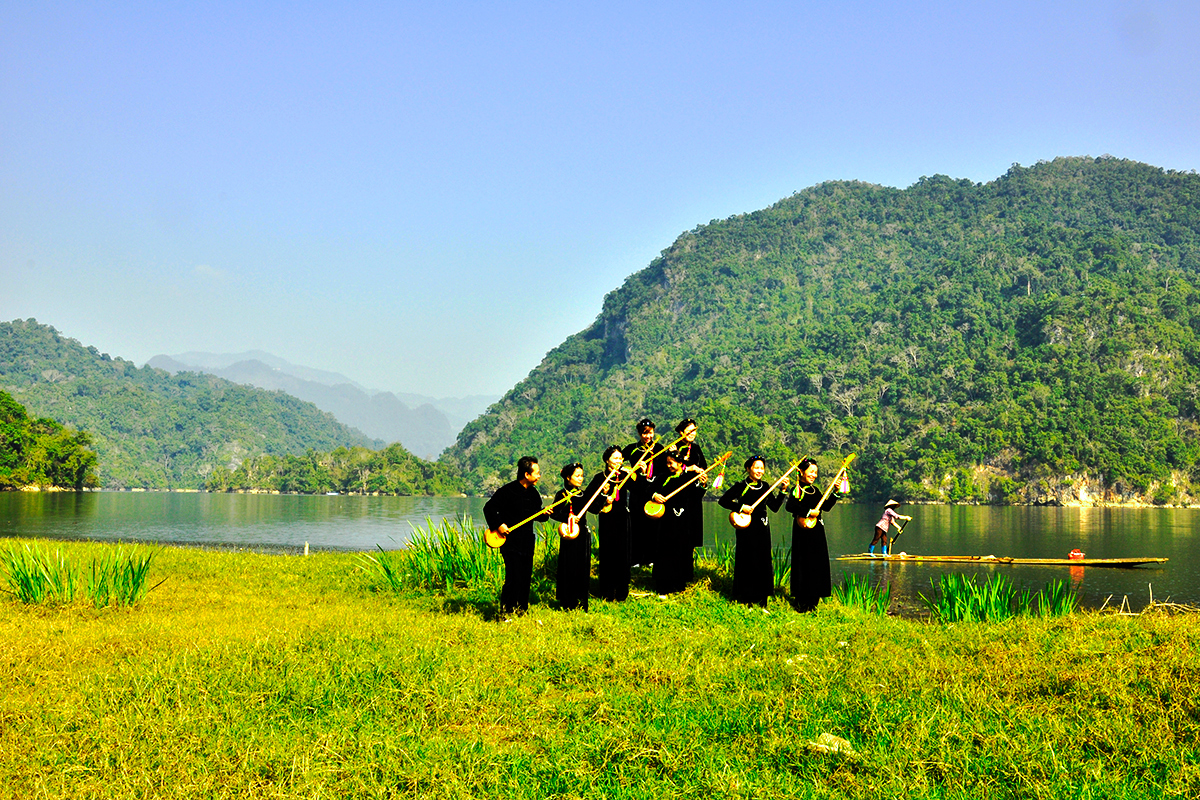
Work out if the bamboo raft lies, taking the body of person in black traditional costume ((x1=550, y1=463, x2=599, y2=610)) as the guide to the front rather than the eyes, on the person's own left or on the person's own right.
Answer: on the person's own left

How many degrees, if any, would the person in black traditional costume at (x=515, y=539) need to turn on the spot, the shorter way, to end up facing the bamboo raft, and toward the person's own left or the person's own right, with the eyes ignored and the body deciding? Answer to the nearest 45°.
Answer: approximately 90° to the person's own left

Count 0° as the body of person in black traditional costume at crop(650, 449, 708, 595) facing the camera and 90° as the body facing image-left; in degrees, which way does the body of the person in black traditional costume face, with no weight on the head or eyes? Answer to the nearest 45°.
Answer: approximately 0°

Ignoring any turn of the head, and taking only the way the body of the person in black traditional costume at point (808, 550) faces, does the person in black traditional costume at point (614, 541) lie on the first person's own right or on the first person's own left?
on the first person's own right

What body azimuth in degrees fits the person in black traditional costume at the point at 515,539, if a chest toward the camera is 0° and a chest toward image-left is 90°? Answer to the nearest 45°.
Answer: approximately 315°

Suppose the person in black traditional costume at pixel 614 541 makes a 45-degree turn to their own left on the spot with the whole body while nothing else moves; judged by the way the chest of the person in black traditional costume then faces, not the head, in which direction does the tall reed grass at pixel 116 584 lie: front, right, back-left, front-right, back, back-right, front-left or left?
back

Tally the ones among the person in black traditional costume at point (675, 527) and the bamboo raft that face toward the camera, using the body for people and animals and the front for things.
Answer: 1
